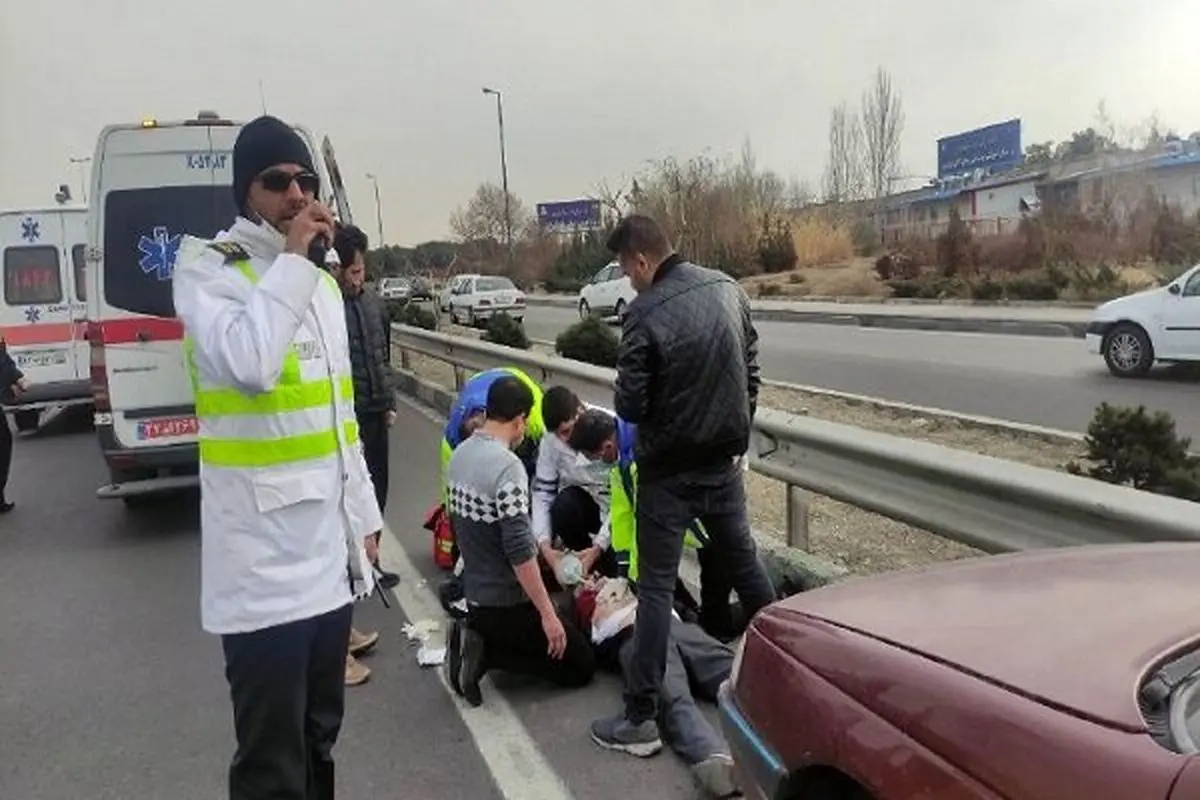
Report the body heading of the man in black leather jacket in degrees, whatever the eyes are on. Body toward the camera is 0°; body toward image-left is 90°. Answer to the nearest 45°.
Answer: approximately 135°

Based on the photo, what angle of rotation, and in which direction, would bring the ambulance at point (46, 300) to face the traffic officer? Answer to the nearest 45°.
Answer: approximately 180°

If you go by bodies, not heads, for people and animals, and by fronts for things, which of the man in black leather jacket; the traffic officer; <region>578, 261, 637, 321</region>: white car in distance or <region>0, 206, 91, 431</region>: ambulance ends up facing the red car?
the traffic officer

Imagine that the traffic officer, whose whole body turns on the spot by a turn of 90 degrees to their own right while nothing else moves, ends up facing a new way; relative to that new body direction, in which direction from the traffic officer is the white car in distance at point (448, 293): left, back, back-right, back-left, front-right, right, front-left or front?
back-right

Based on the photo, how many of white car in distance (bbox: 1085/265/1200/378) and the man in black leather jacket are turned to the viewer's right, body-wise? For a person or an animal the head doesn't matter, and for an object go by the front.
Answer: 0

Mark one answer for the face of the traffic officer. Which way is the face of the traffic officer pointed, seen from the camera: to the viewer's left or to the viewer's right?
to the viewer's right

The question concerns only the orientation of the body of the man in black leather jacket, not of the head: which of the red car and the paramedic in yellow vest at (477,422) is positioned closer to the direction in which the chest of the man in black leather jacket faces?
the paramedic in yellow vest

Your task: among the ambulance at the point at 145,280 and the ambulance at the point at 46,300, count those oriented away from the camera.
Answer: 2
